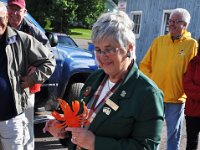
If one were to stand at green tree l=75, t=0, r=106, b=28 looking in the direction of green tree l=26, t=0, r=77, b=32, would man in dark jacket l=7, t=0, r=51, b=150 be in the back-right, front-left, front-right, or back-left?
front-left

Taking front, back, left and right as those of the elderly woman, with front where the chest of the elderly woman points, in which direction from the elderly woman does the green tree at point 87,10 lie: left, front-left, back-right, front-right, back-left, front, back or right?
back-right

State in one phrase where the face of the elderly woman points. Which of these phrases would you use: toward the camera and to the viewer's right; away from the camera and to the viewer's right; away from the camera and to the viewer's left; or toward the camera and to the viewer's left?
toward the camera and to the viewer's left

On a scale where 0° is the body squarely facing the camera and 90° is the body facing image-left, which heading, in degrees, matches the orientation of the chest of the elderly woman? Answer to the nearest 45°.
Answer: approximately 45°

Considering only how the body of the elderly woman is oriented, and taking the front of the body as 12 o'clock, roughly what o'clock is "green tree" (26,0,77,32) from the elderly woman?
The green tree is roughly at 4 o'clock from the elderly woman.

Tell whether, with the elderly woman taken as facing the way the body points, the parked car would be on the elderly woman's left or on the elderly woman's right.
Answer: on the elderly woman's right

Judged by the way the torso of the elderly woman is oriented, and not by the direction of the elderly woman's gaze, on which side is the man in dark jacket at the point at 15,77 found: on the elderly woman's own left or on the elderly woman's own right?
on the elderly woman's own right

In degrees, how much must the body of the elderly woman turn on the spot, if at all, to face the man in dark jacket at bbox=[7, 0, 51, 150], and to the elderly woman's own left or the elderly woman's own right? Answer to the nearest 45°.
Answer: approximately 90° to the elderly woman's own right

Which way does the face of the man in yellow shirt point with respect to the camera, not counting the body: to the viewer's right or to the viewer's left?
to the viewer's left

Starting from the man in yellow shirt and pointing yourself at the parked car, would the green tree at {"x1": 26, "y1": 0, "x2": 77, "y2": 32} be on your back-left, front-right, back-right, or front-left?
front-right

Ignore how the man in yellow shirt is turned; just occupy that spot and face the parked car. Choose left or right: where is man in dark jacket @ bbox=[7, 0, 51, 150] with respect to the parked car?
left
